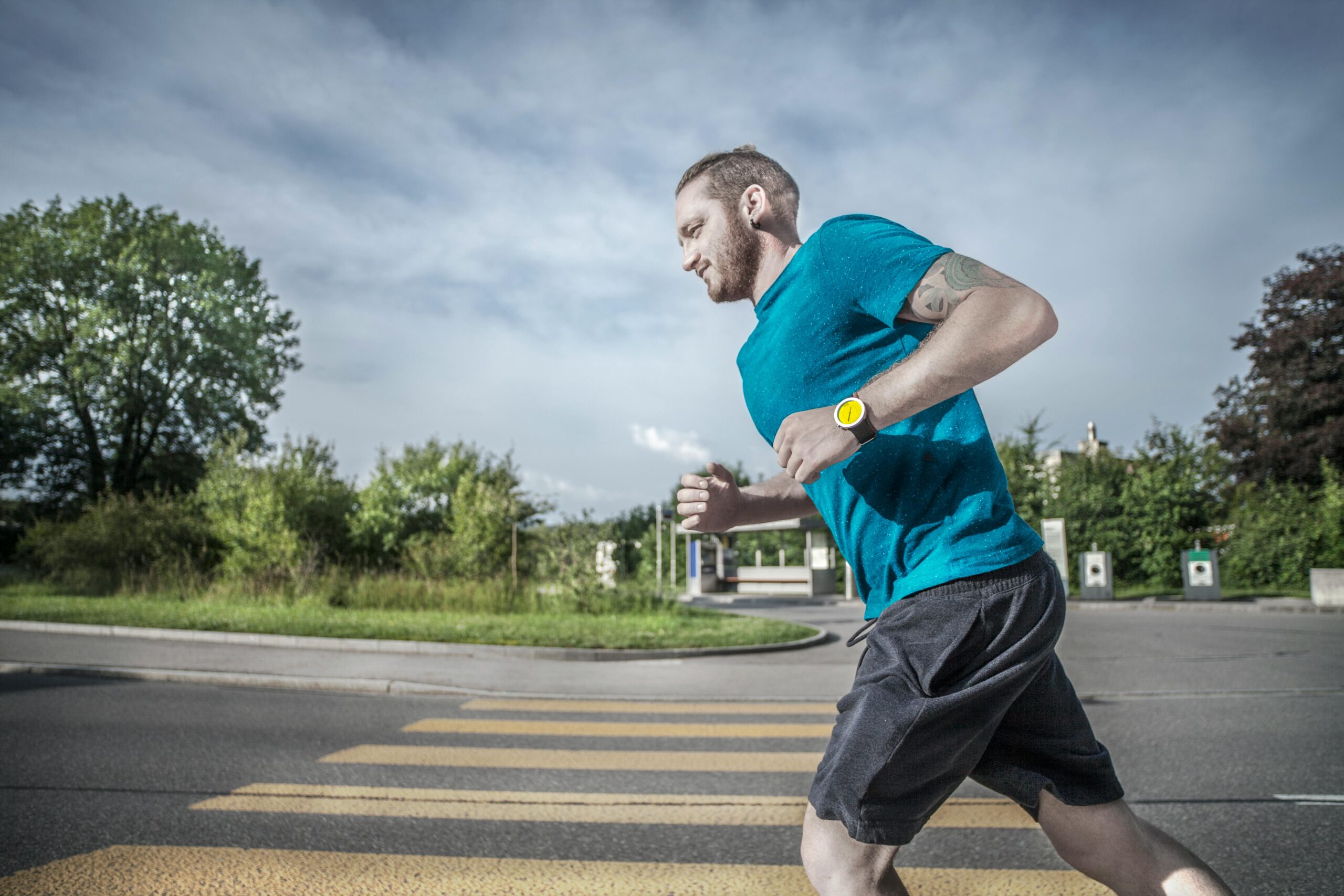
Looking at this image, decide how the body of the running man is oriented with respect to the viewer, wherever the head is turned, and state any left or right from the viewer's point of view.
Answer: facing to the left of the viewer

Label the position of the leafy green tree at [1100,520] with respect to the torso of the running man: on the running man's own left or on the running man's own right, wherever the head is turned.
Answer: on the running man's own right

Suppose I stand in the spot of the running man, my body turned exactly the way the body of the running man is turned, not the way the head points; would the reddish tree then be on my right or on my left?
on my right

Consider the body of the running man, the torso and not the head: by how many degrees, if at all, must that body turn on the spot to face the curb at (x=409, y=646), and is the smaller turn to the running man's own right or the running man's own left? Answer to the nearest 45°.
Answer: approximately 45° to the running man's own right

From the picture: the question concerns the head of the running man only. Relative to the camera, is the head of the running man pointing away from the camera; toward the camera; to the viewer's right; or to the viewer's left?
to the viewer's left

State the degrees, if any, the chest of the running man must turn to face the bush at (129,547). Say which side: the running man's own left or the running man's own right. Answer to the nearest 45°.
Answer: approximately 45° to the running man's own right

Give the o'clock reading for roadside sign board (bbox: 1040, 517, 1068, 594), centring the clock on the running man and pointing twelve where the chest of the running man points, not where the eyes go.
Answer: The roadside sign board is roughly at 3 o'clock from the running man.

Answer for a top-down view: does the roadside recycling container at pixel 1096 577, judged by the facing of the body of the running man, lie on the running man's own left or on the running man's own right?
on the running man's own right

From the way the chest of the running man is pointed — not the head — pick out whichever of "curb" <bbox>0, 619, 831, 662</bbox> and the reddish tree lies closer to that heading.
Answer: the curb
